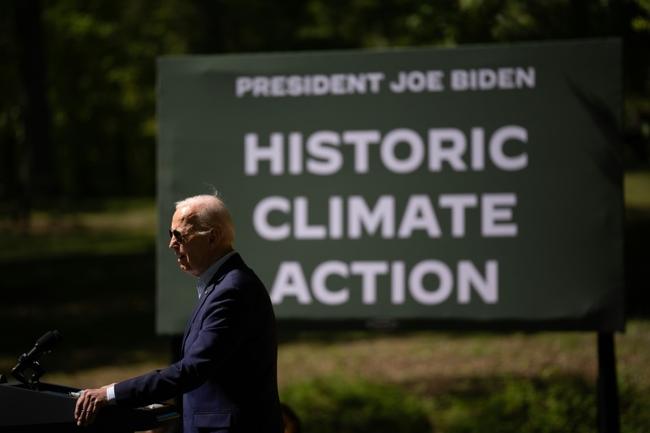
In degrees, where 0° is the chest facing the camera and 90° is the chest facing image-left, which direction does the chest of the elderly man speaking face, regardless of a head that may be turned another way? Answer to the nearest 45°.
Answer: approximately 90°

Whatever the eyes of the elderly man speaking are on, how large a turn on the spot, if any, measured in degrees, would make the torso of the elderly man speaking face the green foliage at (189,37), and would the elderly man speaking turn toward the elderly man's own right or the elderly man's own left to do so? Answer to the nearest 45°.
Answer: approximately 90° to the elderly man's own right

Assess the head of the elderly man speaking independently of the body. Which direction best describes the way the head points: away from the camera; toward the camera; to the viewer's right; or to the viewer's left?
to the viewer's left

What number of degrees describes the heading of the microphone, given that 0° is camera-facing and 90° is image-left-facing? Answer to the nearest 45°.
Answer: approximately 270°

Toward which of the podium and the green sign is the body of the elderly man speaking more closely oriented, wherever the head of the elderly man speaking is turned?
the podium

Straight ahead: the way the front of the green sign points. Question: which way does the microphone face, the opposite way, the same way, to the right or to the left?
to the left

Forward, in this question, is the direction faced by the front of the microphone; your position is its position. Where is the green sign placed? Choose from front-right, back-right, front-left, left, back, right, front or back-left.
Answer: front-left

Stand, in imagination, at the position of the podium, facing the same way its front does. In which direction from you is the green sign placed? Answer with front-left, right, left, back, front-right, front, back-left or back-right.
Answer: back-right

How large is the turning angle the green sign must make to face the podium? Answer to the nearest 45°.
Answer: approximately 45° to its right

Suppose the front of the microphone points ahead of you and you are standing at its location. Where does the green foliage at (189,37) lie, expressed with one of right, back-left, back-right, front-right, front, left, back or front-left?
left

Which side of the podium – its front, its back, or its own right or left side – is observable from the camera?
left
